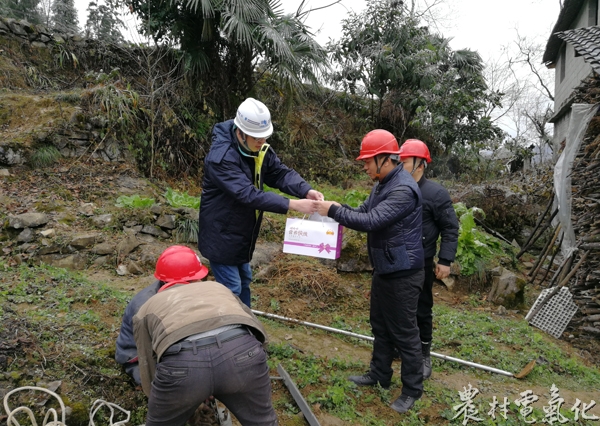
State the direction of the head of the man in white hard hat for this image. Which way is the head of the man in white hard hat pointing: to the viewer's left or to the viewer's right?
to the viewer's right

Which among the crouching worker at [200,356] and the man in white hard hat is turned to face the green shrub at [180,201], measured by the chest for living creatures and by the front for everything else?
the crouching worker

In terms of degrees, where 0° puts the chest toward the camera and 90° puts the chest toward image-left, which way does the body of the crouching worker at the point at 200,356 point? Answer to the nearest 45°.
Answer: approximately 180°

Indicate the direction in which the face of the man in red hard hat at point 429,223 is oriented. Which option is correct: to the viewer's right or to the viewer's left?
to the viewer's left

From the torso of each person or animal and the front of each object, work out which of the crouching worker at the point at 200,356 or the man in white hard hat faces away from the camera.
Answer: the crouching worker

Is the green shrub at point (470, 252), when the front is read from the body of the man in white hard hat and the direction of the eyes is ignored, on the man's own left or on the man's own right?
on the man's own left

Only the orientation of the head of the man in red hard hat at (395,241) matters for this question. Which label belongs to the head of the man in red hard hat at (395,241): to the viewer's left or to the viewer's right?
to the viewer's left

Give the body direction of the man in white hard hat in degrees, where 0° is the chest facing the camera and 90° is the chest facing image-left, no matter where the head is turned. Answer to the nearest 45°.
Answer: approximately 315°

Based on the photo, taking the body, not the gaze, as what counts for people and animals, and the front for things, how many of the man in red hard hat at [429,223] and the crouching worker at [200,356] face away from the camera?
1

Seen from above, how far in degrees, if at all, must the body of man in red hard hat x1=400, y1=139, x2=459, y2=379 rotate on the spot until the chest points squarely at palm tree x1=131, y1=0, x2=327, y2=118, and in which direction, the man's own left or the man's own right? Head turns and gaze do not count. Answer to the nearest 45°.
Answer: approximately 90° to the man's own right

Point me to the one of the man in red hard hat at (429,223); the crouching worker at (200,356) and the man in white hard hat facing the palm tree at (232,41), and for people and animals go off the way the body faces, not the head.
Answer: the crouching worker

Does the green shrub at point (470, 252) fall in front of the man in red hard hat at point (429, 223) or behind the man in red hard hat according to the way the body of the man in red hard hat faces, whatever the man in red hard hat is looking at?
behind

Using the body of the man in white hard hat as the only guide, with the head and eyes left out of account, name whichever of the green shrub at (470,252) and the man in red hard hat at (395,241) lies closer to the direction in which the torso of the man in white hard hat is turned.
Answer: the man in red hard hat

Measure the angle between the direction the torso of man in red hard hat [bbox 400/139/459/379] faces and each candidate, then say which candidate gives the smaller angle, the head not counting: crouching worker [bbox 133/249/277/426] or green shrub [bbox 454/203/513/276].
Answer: the crouching worker

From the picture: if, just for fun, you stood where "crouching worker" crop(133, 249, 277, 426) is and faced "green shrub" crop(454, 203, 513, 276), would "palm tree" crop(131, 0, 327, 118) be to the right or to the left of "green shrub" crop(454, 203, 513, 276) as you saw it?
left

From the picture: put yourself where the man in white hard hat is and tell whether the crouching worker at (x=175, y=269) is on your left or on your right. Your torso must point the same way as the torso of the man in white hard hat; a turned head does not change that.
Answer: on your right

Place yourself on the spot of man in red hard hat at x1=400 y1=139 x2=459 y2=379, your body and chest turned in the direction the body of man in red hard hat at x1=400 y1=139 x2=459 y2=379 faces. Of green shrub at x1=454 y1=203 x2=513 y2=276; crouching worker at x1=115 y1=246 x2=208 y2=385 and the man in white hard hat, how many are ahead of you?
2
